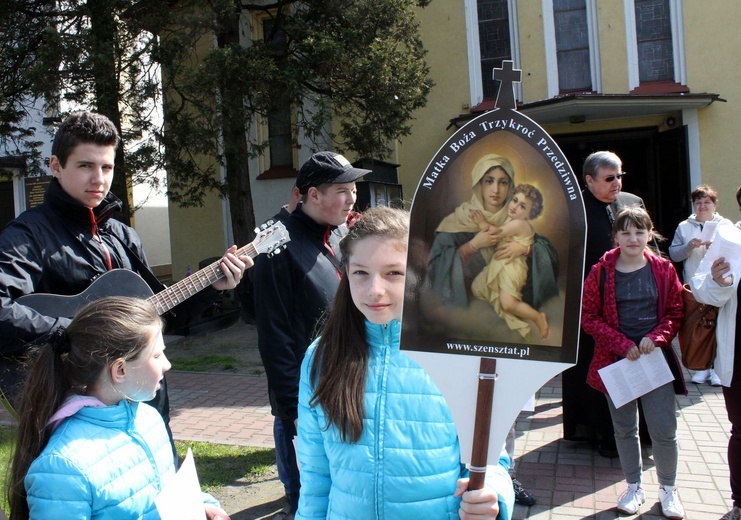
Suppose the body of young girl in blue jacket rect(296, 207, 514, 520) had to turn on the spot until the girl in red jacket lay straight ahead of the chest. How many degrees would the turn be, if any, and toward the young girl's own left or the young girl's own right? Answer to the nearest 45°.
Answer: approximately 135° to the young girl's own left

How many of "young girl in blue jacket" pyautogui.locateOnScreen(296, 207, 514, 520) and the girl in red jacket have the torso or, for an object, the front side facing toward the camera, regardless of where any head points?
2

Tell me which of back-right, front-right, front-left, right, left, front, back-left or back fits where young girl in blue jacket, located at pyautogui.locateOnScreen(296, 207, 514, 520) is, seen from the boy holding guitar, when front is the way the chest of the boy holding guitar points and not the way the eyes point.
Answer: front

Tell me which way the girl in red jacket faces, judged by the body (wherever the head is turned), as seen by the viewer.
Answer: toward the camera

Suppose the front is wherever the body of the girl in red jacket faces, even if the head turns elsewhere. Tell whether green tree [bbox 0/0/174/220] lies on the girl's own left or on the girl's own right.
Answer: on the girl's own right

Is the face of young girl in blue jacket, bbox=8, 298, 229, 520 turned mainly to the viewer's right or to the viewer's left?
to the viewer's right

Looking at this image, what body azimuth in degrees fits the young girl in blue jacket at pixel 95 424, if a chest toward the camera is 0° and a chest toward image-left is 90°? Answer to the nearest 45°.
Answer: approximately 315°

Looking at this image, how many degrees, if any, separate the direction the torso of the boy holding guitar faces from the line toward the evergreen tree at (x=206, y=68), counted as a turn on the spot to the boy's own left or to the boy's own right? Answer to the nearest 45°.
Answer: approximately 135° to the boy's own left

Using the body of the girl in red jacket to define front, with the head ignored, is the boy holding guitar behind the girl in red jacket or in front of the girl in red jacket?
in front

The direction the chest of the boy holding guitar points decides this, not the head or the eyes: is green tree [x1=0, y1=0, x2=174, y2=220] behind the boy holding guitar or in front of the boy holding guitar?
behind

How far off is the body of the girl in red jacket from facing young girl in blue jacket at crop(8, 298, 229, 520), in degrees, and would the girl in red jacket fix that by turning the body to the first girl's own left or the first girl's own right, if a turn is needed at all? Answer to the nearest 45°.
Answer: approximately 45° to the first girl's own right

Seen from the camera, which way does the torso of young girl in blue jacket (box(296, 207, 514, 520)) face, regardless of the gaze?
toward the camera

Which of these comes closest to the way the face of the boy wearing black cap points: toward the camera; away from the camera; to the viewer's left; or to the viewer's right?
to the viewer's right

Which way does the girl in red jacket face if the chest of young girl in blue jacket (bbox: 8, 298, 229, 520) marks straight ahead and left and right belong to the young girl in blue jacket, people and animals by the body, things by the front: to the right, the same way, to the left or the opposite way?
to the right
